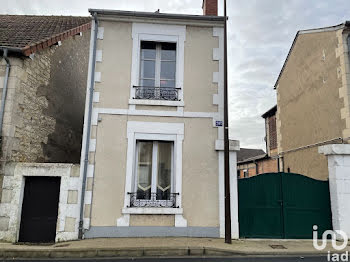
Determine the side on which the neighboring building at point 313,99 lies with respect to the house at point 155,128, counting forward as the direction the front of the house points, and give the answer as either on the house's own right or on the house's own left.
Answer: on the house's own left

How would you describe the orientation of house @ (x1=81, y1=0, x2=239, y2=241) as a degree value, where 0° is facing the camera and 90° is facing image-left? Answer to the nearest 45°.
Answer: approximately 0°

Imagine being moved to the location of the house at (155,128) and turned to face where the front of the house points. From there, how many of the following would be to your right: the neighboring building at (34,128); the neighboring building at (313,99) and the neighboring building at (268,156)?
1

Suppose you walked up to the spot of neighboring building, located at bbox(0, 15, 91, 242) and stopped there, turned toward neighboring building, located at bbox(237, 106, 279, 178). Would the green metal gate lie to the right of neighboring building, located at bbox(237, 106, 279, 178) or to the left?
right

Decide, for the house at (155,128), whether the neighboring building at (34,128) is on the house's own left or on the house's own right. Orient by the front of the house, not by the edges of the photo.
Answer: on the house's own right

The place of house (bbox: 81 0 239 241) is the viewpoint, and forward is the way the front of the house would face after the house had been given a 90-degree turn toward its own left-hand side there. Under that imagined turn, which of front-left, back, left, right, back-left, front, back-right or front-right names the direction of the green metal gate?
front

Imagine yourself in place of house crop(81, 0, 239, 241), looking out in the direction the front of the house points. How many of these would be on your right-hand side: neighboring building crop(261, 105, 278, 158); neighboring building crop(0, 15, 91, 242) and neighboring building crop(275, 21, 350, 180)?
1

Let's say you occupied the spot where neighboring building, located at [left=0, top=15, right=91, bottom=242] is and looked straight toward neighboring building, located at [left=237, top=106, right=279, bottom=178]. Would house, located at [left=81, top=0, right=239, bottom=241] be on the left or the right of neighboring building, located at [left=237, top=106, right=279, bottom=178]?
right

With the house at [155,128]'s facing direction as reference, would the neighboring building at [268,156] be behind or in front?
behind

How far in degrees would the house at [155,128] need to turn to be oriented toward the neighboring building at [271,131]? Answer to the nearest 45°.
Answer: approximately 135° to its left
